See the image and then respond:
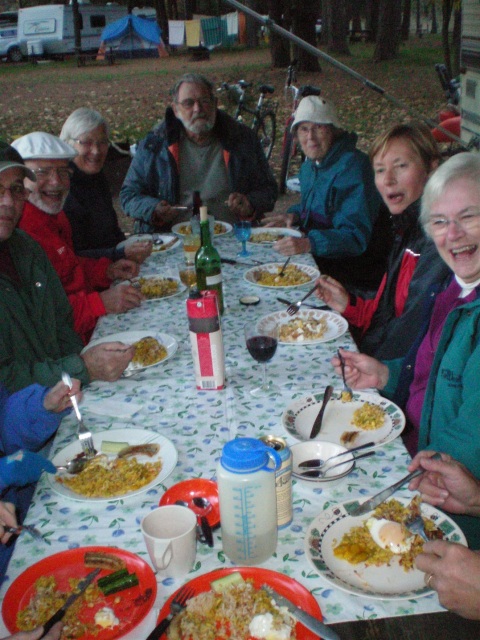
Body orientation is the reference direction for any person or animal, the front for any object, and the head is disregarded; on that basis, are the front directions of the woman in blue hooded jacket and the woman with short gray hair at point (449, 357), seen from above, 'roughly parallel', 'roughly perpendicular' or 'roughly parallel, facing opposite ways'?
roughly parallel

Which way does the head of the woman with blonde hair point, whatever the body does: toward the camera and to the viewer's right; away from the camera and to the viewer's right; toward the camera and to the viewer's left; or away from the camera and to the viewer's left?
toward the camera and to the viewer's left

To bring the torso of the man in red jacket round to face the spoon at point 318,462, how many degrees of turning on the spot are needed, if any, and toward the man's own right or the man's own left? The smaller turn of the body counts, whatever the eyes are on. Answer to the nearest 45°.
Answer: approximately 45° to the man's own right

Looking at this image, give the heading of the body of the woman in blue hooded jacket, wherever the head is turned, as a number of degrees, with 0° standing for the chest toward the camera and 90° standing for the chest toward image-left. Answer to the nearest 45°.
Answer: approximately 45°

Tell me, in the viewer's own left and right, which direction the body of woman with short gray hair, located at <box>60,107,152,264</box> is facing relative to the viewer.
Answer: facing the viewer and to the right of the viewer

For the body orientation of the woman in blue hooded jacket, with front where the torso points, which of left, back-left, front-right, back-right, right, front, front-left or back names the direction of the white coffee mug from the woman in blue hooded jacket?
front-left

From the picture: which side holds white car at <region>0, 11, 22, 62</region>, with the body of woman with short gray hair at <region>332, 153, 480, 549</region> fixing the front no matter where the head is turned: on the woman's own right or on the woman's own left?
on the woman's own right

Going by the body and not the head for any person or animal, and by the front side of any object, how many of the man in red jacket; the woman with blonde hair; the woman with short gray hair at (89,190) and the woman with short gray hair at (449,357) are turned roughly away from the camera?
0

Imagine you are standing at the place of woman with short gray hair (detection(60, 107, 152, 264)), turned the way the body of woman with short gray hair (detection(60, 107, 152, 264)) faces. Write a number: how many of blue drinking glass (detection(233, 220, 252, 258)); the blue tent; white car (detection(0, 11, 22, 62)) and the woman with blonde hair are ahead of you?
2

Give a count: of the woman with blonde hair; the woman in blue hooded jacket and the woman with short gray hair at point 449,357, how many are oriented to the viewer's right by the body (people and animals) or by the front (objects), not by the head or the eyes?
0

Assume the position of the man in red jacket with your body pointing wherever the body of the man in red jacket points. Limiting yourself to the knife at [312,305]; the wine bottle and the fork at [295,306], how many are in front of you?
3

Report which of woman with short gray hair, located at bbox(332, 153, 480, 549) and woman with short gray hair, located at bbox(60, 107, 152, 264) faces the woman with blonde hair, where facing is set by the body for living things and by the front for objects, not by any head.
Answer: woman with short gray hair, located at bbox(60, 107, 152, 264)

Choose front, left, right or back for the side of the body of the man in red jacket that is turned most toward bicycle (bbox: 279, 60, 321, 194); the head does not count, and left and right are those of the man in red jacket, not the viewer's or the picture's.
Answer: left

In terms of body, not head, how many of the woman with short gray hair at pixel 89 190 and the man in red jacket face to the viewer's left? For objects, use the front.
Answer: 0

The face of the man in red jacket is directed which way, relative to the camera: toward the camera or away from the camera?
toward the camera

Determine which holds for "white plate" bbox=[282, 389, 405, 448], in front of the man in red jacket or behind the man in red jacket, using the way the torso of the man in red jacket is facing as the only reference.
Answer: in front

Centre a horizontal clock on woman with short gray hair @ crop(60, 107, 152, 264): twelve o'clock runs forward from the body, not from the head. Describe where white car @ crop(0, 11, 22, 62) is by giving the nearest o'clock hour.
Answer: The white car is roughly at 7 o'clock from the woman with short gray hair.

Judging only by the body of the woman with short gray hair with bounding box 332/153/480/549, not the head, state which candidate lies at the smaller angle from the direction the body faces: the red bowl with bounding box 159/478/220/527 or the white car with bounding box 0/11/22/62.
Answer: the red bowl

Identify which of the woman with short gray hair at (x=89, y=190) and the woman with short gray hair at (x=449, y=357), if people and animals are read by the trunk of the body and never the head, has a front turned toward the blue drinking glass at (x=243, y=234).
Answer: the woman with short gray hair at (x=89, y=190)
